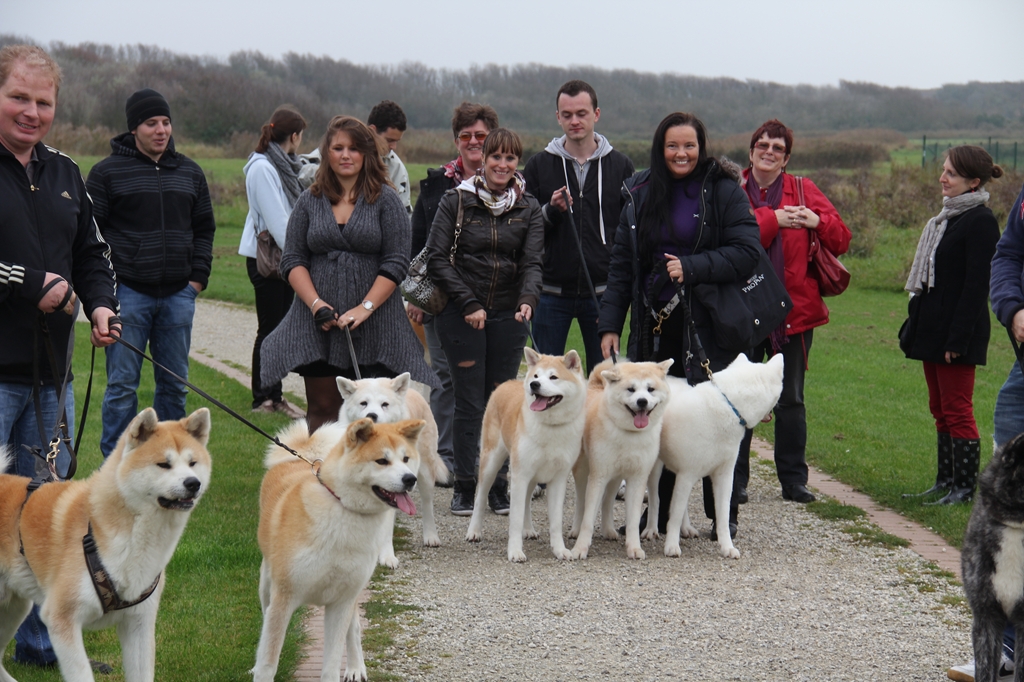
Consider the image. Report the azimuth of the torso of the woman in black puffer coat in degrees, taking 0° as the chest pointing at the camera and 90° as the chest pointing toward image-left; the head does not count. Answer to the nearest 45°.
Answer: approximately 0°

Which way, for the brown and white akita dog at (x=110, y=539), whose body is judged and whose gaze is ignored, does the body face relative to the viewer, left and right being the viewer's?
facing the viewer and to the right of the viewer

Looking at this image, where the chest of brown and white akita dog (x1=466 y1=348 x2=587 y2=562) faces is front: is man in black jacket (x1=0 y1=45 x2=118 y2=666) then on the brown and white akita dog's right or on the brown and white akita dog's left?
on the brown and white akita dog's right

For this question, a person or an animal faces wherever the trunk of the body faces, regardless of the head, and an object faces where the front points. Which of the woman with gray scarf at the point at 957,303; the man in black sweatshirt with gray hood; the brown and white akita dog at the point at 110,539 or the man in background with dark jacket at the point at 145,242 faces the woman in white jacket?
the woman with gray scarf

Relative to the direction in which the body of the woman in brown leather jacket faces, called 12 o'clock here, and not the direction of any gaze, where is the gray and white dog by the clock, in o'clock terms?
The gray and white dog is roughly at 11 o'clock from the woman in brown leather jacket.

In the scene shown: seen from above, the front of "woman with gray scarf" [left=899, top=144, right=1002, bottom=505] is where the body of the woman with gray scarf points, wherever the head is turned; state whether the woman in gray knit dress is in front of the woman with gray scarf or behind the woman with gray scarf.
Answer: in front

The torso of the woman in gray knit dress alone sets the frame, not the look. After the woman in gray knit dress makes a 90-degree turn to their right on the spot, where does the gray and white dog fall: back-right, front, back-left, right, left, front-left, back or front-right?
back-left

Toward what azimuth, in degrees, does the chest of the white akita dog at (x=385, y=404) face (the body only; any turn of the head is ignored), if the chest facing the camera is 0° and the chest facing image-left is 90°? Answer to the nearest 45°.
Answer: approximately 45°

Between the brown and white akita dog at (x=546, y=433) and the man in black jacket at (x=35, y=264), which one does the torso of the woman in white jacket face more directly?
the brown and white akita dog

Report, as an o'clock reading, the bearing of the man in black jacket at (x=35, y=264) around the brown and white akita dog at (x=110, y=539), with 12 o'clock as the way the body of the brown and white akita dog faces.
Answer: The man in black jacket is roughly at 7 o'clock from the brown and white akita dog.

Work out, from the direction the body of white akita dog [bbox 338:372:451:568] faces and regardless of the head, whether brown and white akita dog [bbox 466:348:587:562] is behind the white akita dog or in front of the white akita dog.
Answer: behind
